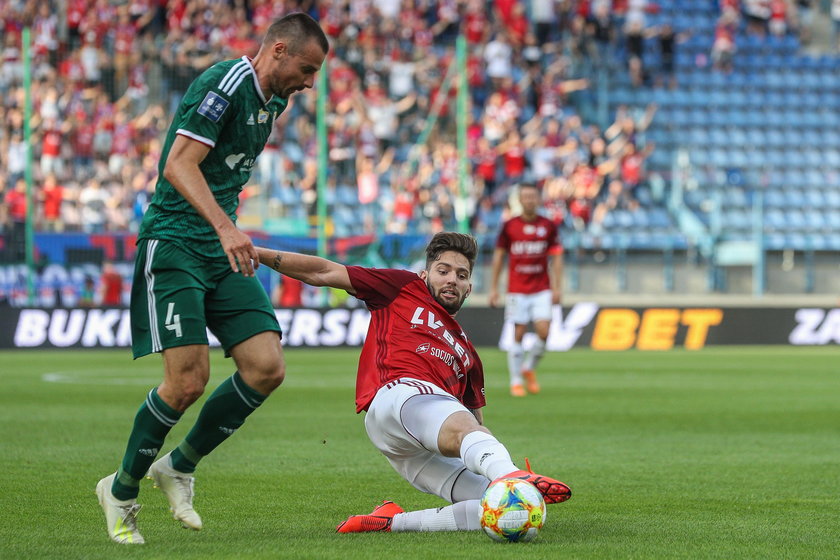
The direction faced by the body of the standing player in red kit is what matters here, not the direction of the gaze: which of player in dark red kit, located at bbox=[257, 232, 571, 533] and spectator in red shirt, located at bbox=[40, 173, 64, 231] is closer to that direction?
the player in dark red kit

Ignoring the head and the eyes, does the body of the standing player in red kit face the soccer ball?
yes

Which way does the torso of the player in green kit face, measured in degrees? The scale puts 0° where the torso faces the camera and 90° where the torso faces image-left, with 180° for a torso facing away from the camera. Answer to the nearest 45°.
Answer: approximately 315°

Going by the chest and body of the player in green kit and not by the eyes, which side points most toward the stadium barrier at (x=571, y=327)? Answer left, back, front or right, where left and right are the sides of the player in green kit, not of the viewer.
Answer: left

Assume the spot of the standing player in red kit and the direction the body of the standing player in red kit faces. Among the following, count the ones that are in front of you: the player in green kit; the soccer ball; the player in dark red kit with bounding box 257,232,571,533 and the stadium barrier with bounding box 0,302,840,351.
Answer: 3

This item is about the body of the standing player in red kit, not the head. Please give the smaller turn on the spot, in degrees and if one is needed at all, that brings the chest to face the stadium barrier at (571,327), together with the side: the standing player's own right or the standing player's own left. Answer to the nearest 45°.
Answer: approximately 180°

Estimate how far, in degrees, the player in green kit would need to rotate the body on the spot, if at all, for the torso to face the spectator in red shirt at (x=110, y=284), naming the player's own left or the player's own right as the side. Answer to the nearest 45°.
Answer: approximately 135° to the player's own left

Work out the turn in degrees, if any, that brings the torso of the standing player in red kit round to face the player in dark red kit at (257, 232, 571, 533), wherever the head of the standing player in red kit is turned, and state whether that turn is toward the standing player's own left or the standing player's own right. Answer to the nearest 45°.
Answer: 0° — they already face them

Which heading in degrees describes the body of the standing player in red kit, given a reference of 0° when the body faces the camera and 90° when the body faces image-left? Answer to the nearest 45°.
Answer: approximately 0°

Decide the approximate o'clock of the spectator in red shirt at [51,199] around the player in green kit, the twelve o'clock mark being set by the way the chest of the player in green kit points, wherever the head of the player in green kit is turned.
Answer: The spectator in red shirt is roughly at 7 o'clock from the player in green kit.
